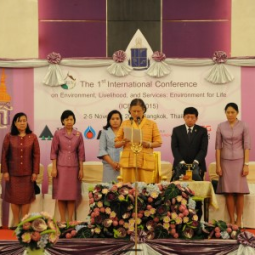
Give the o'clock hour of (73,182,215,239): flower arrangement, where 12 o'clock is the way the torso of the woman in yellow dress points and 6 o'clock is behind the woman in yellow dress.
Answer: The flower arrangement is roughly at 12 o'clock from the woman in yellow dress.

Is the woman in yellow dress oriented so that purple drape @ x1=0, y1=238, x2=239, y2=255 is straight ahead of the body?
yes

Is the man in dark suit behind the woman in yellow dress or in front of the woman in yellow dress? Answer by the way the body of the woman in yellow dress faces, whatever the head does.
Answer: behind

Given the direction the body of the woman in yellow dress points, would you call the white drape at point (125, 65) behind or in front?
behind

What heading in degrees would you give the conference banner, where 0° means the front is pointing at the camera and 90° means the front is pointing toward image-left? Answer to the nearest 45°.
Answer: approximately 0°
